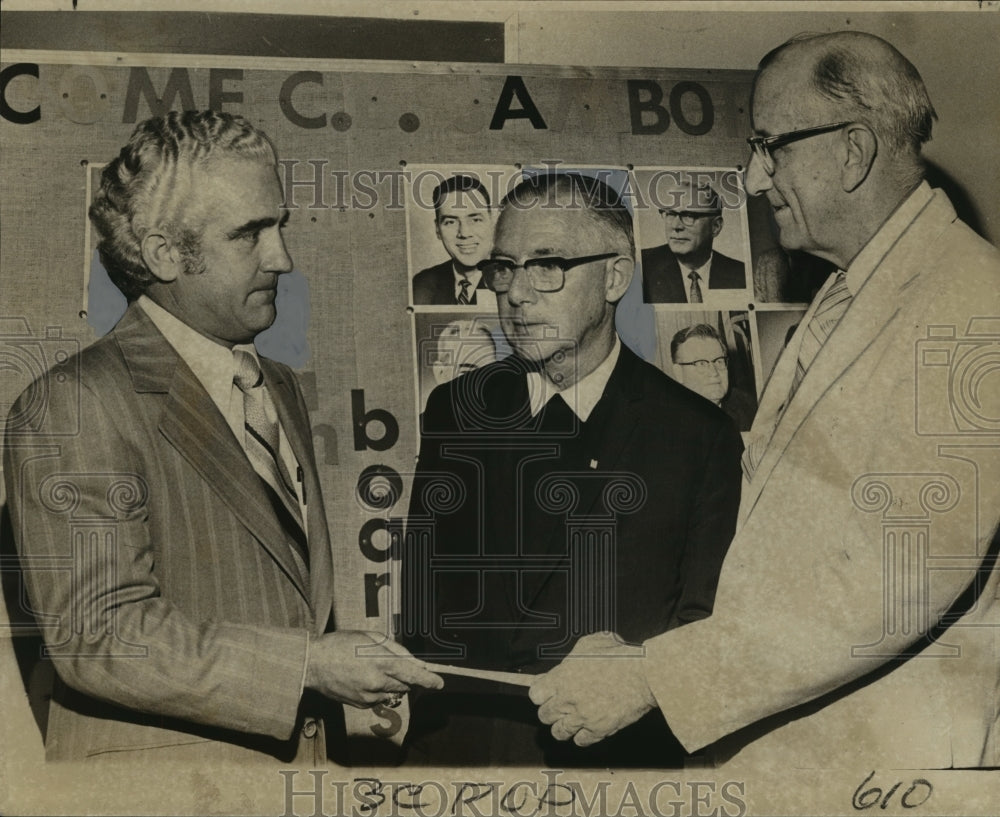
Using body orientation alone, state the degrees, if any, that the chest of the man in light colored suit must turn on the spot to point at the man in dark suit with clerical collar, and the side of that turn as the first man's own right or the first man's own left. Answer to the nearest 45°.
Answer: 0° — they already face them

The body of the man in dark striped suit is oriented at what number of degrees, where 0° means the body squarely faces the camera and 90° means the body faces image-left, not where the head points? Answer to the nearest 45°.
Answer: approximately 315°

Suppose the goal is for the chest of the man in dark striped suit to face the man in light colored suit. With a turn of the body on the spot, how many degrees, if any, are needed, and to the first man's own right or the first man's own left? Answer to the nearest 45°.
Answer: approximately 45° to the first man's own left

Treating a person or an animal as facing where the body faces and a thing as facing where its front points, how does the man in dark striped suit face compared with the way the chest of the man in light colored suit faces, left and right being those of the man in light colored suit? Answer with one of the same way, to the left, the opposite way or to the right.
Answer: the opposite way

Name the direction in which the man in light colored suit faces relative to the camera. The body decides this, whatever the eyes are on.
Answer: to the viewer's left

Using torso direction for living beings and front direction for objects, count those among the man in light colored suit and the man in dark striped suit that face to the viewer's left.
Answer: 1

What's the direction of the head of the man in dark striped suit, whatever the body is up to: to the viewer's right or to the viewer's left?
to the viewer's right
